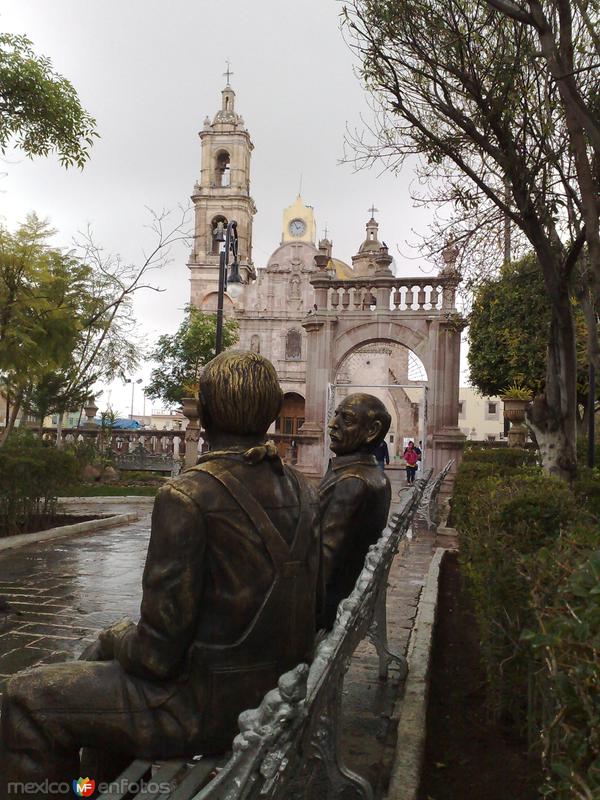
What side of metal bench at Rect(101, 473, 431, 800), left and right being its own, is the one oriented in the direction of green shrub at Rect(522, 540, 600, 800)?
back

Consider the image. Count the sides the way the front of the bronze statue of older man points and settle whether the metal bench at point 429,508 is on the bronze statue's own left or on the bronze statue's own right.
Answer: on the bronze statue's own right

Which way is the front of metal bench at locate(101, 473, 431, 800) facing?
to the viewer's left

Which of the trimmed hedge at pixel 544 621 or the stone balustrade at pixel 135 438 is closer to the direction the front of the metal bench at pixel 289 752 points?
the stone balustrade

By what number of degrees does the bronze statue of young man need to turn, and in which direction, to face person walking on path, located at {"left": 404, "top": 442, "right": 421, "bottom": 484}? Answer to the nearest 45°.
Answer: approximately 90° to its right

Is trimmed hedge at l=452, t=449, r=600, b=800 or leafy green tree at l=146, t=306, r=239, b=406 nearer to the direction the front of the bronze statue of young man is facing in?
the leafy green tree

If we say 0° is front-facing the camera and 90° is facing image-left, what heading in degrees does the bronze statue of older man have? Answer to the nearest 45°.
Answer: approximately 90°

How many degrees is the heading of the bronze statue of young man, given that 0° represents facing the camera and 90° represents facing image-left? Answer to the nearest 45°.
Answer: approximately 135°

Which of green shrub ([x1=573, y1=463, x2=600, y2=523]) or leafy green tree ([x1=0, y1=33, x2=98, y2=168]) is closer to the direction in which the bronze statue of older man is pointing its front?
the leafy green tree
